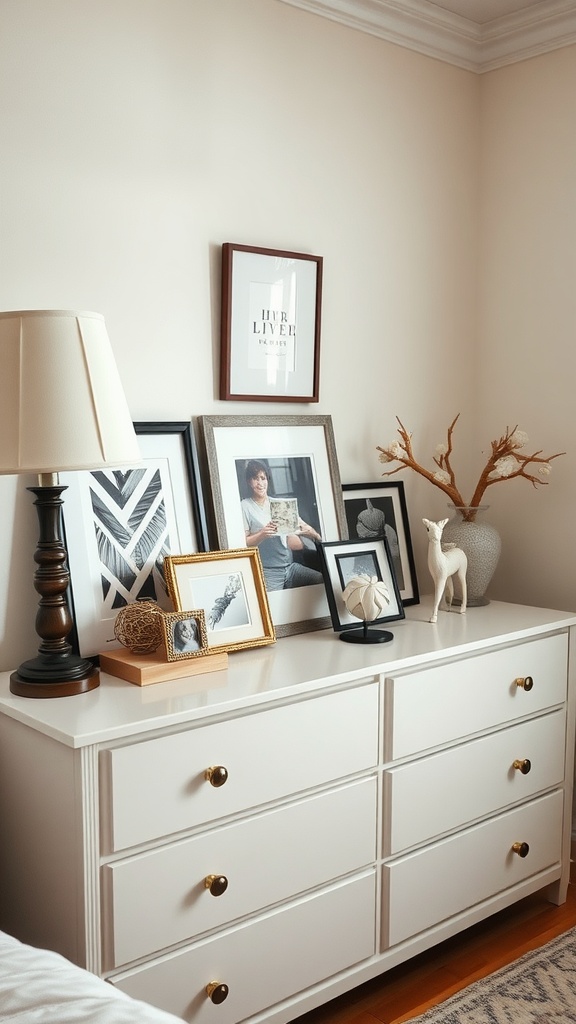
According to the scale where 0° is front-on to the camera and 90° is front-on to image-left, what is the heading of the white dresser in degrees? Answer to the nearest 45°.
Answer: approximately 315°

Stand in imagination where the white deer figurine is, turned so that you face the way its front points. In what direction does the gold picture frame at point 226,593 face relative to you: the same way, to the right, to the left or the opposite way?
to the left

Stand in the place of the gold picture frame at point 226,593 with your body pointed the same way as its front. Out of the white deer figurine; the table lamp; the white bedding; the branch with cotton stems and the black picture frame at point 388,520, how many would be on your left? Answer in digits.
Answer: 3

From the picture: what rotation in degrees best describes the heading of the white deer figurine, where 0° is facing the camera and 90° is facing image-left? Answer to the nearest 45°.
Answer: approximately 45°
